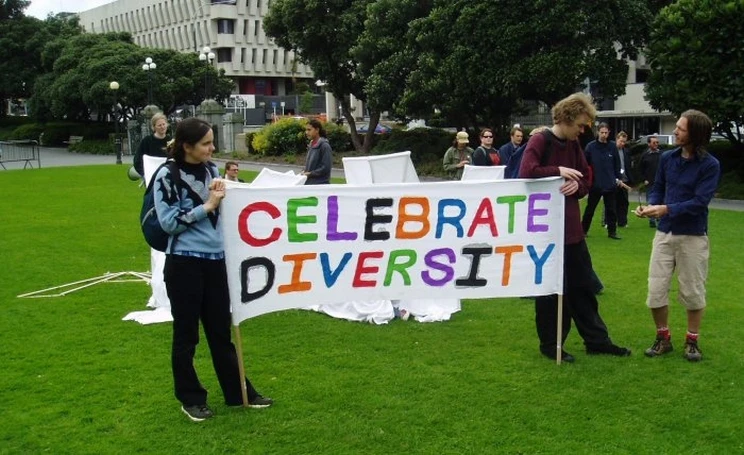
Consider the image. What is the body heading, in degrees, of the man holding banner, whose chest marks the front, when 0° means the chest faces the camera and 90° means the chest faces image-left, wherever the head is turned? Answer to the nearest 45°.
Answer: approximately 315°

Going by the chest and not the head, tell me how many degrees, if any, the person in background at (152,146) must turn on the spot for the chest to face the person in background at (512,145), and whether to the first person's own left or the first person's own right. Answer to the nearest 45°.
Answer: approximately 45° to the first person's own left

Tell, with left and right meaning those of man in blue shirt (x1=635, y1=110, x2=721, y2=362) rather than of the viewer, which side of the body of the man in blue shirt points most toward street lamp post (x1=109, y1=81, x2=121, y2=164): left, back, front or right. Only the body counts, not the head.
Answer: right

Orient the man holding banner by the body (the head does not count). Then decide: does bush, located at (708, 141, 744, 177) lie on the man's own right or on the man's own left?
on the man's own left

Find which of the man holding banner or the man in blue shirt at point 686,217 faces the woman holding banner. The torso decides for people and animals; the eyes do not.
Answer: the man in blue shirt

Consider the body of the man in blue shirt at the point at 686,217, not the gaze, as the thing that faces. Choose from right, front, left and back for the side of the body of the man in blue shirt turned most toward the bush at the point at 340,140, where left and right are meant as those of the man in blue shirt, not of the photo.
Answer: right

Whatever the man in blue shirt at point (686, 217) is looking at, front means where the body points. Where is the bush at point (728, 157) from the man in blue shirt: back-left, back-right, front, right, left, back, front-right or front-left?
back-right

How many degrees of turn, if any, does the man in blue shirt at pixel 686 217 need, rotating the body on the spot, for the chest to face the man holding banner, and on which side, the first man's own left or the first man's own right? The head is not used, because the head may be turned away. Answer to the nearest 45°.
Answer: approximately 45° to the first man's own right

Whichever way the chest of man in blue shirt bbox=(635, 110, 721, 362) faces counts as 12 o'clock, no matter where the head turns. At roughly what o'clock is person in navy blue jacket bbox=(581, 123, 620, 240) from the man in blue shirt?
The person in navy blue jacket is roughly at 4 o'clock from the man in blue shirt.

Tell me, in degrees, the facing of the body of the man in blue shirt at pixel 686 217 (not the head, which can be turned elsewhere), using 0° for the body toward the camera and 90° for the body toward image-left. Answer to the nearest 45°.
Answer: approximately 45°

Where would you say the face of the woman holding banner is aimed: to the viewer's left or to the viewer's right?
to the viewer's right

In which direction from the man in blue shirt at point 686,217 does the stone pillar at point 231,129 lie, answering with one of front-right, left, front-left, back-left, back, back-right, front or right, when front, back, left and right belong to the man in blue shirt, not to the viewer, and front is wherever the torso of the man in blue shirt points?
right

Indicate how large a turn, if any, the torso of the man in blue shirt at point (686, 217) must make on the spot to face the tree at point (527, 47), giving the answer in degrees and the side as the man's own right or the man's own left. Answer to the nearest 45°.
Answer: approximately 135° to the man's own right

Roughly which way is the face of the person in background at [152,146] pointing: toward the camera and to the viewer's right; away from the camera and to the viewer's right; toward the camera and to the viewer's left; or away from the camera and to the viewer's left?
toward the camera and to the viewer's right
